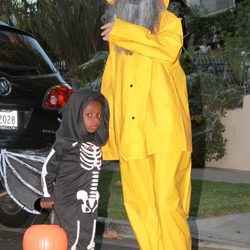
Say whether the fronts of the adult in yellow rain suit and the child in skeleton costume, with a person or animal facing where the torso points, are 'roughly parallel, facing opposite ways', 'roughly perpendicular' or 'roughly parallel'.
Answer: roughly perpendicular

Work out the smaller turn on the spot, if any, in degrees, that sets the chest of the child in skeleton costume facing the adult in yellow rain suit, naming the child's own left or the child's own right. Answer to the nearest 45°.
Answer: approximately 45° to the child's own left

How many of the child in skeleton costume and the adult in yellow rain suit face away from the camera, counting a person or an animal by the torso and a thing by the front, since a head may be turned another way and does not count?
0

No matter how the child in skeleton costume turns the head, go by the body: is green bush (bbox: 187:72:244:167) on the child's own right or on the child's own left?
on the child's own left

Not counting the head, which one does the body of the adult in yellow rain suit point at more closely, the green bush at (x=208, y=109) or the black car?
the black car

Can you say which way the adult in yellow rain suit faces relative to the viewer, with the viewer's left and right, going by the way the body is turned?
facing the viewer and to the left of the viewer

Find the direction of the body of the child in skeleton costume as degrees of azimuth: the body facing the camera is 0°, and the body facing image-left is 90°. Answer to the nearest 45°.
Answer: approximately 315°

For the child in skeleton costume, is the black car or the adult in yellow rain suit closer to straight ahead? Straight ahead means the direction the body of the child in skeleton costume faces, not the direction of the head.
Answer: the adult in yellow rain suit
